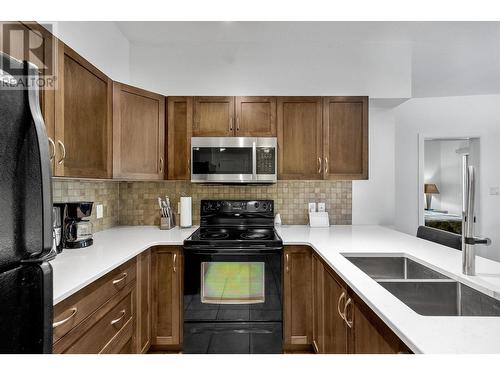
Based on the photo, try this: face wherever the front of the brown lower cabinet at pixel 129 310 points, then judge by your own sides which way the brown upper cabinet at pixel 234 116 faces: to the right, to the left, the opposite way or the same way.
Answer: to the right

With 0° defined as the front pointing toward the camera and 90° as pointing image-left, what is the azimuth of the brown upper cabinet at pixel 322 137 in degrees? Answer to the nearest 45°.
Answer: approximately 0°

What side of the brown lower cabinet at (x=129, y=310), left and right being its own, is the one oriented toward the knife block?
left

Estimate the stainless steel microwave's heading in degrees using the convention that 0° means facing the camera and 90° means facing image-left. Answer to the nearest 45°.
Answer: approximately 0°

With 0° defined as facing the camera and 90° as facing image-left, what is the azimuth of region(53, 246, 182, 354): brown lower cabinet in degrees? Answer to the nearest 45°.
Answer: approximately 315°

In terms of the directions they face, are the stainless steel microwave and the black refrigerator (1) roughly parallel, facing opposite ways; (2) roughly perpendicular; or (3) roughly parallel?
roughly perpendicular

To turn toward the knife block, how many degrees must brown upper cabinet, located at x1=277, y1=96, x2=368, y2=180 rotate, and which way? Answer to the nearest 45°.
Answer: approximately 90° to its right

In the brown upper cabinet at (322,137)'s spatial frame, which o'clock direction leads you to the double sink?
The double sink is roughly at 11 o'clock from the brown upper cabinet.

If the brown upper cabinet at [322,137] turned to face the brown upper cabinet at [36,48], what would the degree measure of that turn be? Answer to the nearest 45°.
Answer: approximately 45° to its right
